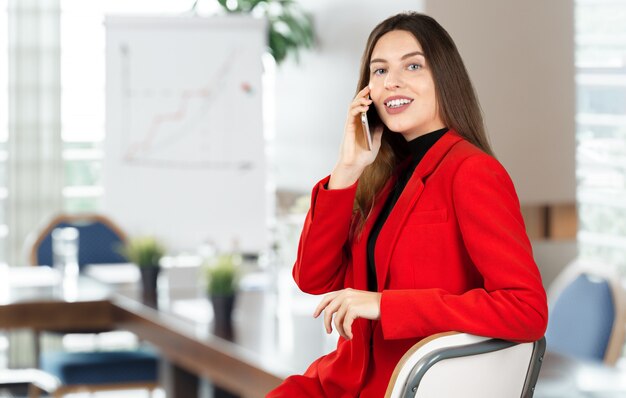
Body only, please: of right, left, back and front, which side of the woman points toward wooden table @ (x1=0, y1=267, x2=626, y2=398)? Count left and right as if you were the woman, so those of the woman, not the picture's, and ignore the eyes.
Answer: right

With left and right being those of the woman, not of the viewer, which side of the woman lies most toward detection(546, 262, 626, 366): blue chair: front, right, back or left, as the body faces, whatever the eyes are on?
back

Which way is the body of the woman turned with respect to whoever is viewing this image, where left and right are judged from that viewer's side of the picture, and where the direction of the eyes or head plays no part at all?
facing the viewer and to the left of the viewer

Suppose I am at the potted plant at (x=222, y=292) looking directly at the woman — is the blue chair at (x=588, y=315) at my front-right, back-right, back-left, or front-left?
front-left

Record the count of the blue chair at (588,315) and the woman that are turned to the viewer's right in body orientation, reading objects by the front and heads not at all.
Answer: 0
